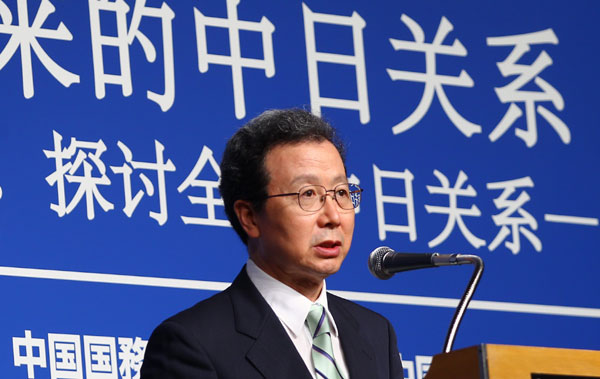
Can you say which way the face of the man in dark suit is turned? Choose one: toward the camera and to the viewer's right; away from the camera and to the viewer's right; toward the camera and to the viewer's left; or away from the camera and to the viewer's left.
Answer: toward the camera and to the viewer's right

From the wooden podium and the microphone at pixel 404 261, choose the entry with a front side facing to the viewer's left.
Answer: the microphone

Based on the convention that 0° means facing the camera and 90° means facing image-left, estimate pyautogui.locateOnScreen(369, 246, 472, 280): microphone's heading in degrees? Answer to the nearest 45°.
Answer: approximately 90°

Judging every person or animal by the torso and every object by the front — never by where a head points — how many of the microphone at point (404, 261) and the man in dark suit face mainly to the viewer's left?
1

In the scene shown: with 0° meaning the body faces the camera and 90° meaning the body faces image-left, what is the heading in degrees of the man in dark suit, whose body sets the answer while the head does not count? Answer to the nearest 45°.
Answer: approximately 315°

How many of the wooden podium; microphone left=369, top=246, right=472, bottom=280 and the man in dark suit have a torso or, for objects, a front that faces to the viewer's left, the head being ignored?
1
